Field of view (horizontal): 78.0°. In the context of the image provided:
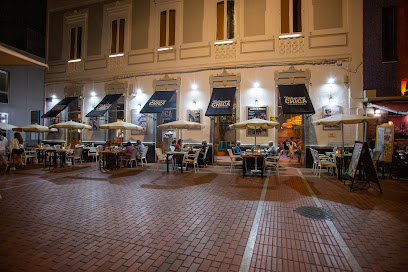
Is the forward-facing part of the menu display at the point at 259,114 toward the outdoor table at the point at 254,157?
yes

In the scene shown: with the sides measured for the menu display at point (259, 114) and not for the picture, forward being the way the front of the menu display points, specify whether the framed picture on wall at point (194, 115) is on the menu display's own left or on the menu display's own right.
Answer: on the menu display's own right

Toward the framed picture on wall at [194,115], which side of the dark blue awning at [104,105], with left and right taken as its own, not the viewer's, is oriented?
left

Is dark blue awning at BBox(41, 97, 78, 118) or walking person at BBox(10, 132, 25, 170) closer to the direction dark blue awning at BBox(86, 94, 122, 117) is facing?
the walking person

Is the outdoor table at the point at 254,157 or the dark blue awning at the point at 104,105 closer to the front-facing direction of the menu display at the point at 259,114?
the outdoor table

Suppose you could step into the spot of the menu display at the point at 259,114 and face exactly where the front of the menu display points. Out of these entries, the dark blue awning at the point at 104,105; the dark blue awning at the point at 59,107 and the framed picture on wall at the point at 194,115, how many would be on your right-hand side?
3

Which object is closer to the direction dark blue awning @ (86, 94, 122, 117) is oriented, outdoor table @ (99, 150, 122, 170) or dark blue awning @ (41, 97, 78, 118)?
the outdoor table

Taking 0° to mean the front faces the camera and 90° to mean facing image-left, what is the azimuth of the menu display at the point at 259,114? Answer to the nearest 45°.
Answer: approximately 0°

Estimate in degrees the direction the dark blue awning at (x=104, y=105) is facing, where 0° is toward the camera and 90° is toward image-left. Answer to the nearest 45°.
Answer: approximately 45°

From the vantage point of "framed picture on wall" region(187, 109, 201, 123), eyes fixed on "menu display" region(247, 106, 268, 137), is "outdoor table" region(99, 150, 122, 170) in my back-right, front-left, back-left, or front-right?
back-right

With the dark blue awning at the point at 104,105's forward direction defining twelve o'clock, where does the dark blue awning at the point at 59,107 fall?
the dark blue awning at the point at 59,107 is roughly at 3 o'clock from the dark blue awning at the point at 104,105.
